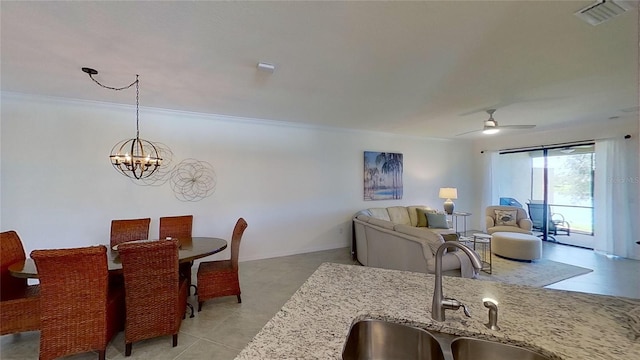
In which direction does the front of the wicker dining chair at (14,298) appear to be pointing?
to the viewer's right

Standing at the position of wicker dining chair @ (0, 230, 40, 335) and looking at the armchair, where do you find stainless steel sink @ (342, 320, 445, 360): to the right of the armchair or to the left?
right

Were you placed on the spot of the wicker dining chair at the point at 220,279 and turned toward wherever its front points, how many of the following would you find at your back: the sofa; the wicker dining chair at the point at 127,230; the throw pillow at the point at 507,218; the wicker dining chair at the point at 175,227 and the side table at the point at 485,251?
3

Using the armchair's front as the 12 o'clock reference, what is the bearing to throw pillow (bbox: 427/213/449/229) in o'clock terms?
The throw pillow is roughly at 2 o'clock from the armchair.

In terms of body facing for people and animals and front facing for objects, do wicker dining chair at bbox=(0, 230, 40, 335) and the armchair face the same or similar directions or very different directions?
very different directions

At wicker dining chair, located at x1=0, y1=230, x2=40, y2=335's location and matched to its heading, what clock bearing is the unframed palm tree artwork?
The unframed palm tree artwork is roughly at 12 o'clock from the wicker dining chair.

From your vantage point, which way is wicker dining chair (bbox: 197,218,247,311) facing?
to the viewer's left

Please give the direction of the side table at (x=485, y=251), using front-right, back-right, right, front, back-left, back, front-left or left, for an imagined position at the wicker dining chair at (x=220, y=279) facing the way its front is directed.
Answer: back

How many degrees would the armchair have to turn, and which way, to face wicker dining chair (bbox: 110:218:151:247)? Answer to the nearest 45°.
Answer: approximately 45° to its right

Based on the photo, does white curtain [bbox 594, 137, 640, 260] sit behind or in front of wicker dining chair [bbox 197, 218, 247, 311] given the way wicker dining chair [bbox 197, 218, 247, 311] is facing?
behind
